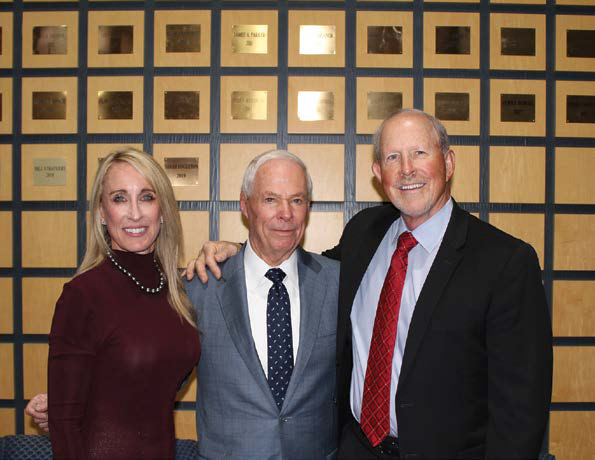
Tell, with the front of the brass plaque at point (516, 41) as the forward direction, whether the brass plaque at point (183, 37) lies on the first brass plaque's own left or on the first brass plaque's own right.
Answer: on the first brass plaque's own right
